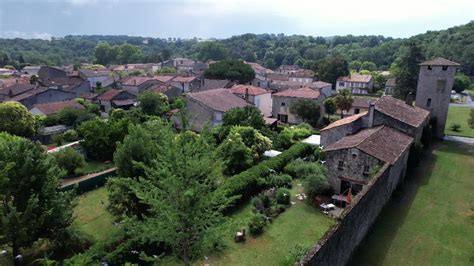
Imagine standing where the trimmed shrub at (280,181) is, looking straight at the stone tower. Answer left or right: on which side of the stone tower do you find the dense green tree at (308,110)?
left

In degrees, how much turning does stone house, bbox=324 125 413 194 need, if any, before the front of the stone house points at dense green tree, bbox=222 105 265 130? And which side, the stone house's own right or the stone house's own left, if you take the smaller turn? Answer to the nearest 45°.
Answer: approximately 90° to the stone house's own right

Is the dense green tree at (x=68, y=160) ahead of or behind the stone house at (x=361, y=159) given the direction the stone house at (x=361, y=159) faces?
ahead

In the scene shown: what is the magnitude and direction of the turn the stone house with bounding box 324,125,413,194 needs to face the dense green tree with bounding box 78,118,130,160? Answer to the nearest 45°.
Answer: approximately 45° to its right

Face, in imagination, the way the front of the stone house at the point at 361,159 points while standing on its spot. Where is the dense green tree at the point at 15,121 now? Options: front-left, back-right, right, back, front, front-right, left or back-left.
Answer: front-right

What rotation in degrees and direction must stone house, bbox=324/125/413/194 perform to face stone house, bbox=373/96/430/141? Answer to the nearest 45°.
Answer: approximately 135° to its right

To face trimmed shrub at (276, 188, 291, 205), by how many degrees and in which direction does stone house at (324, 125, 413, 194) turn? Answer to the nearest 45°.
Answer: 0° — it already faces it

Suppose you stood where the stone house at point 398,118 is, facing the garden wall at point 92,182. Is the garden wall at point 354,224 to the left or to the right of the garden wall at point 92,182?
left

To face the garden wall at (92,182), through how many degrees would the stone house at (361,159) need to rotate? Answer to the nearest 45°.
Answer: approximately 45° to its right

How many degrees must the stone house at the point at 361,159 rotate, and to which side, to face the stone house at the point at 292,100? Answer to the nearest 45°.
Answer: approximately 90° to its right

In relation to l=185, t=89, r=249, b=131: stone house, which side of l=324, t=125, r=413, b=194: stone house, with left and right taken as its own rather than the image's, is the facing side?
right

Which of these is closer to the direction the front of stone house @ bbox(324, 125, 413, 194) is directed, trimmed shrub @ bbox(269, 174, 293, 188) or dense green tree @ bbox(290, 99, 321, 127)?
the trimmed shrub

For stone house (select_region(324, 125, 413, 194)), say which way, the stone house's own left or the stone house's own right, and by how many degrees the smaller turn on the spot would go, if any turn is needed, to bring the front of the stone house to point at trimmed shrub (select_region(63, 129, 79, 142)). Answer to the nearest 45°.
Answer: approximately 45° to the stone house's own right

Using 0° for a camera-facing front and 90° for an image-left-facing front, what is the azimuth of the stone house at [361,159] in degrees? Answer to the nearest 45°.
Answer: approximately 45°
